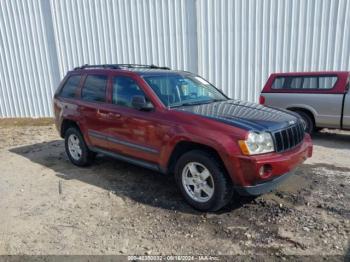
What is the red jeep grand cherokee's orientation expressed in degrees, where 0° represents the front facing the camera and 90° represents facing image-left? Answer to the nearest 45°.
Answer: approximately 315°
